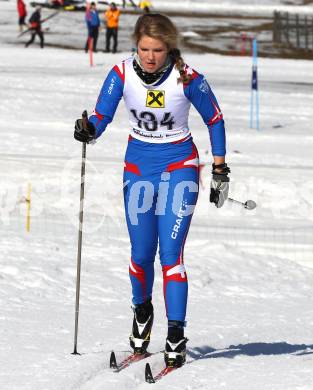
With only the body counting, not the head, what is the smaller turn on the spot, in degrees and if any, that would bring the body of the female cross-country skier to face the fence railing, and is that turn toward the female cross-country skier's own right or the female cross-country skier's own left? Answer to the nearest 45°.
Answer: approximately 180°

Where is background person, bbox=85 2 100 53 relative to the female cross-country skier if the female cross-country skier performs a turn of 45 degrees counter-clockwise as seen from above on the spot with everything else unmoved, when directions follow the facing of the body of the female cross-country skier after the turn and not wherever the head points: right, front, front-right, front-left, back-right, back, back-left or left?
back-left

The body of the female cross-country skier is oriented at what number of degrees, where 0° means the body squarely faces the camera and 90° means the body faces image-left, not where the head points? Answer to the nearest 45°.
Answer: approximately 0°
